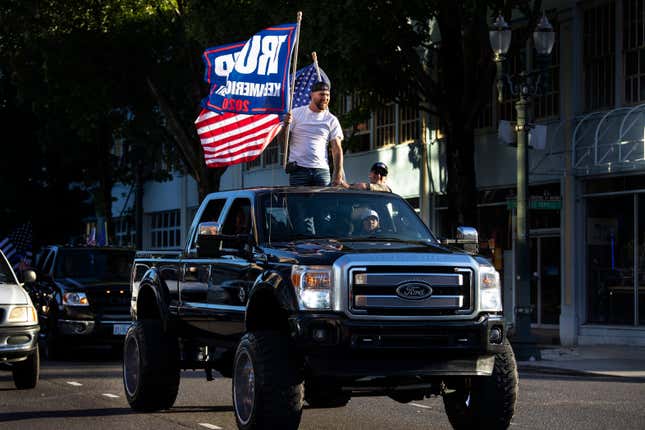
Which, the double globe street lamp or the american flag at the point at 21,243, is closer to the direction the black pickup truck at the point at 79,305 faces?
the double globe street lamp

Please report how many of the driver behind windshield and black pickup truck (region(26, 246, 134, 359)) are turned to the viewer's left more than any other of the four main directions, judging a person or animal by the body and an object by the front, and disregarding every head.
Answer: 0

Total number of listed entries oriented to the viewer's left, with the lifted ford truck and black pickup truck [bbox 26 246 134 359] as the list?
0

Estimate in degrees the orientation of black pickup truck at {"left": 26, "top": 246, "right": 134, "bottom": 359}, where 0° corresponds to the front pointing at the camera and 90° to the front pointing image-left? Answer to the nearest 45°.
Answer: approximately 315°

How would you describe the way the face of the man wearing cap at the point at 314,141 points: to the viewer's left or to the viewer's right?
to the viewer's right

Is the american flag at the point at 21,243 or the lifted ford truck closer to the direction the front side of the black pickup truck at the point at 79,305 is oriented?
the lifted ford truck

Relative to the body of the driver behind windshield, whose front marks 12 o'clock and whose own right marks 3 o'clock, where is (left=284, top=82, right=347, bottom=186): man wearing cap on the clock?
The man wearing cap is roughly at 7 o'clock from the driver behind windshield.

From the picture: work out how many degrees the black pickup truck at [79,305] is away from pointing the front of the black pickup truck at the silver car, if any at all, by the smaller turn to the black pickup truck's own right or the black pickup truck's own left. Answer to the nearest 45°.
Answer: approximately 45° to the black pickup truck's own right
